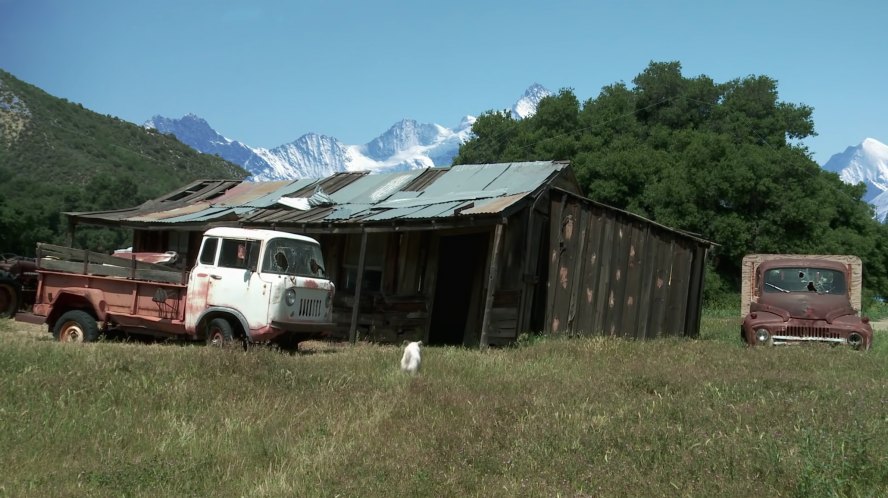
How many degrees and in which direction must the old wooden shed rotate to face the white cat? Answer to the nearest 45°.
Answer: approximately 45° to its left

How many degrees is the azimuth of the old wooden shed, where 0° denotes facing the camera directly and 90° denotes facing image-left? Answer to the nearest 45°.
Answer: approximately 45°

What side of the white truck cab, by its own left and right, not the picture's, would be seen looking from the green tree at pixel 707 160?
left

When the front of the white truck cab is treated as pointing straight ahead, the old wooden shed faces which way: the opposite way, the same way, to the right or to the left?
to the right

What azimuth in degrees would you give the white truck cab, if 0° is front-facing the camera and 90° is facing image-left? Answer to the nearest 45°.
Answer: approximately 315°

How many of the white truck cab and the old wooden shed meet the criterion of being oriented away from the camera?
0

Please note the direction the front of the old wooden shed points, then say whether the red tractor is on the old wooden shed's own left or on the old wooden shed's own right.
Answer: on the old wooden shed's own right

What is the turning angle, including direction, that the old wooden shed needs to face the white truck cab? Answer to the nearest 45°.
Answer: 0° — it already faces it

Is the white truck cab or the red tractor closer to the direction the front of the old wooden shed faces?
the white truck cab

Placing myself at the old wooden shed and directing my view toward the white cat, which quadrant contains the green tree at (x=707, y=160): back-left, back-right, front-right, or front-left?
back-left

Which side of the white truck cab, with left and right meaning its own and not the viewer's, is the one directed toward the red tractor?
back

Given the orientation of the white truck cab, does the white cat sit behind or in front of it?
in front

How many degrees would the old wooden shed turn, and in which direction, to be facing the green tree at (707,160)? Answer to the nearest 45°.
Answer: approximately 180°

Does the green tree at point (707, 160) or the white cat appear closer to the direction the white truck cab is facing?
the white cat
